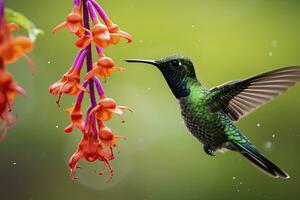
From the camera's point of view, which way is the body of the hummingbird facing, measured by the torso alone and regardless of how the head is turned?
to the viewer's left

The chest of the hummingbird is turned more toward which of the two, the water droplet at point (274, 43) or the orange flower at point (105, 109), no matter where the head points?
the orange flower

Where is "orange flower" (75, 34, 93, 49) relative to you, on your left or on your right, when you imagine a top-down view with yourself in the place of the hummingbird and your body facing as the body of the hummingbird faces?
on your left
